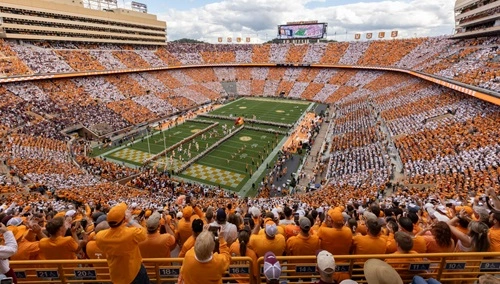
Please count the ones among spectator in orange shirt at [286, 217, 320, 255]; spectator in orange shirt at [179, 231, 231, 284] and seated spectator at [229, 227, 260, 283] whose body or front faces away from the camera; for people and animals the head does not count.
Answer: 3

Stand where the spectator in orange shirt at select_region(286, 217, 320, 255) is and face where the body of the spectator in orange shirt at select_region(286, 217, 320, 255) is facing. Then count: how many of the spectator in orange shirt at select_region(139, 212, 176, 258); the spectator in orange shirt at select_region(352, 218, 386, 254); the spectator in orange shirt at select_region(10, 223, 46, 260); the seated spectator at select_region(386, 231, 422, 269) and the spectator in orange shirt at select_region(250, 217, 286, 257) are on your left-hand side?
3

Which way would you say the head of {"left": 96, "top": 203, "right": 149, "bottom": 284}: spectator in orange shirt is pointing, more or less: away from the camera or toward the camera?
away from the camera

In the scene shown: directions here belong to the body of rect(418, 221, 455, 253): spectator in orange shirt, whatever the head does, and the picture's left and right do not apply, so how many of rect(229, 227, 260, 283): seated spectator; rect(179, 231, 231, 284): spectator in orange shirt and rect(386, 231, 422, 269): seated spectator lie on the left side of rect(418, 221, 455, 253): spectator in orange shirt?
3

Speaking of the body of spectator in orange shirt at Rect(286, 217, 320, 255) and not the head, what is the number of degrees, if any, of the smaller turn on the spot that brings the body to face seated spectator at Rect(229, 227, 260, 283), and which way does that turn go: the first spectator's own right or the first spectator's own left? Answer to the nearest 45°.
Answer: approximately 90° to the first spectator's own left

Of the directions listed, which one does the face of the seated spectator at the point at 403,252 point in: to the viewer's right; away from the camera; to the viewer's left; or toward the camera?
away from the camera

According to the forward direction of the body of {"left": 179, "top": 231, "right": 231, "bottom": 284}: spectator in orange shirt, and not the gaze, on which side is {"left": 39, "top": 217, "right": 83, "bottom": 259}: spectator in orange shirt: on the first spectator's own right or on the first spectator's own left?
on the first spectator's own left

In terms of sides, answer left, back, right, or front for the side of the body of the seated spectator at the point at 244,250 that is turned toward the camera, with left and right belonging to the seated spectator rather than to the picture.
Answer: back

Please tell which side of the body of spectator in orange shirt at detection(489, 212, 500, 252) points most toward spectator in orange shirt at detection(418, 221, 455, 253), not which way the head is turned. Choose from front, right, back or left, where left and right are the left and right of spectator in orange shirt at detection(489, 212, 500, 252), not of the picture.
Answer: left

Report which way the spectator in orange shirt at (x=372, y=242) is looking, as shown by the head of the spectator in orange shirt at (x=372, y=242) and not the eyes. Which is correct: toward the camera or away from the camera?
away from the camera

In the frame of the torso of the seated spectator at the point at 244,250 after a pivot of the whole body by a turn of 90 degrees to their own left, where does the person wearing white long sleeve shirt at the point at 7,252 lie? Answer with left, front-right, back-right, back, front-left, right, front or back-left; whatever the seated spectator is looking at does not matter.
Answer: front

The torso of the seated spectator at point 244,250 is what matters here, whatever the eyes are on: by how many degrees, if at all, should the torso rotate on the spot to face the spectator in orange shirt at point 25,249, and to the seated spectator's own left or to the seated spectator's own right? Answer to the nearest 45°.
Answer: approximately 90° to the seated spectator's own left

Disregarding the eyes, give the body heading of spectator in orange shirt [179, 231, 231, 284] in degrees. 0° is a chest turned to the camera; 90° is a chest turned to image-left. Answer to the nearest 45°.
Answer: approximately 180°

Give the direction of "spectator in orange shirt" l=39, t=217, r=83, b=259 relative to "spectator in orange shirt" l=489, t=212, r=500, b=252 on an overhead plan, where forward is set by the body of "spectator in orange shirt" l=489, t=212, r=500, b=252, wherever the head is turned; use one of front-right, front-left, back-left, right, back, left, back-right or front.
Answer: left

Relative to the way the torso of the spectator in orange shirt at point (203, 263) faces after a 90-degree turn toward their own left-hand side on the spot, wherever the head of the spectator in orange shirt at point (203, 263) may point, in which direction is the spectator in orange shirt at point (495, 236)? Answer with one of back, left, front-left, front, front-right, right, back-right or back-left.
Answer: back

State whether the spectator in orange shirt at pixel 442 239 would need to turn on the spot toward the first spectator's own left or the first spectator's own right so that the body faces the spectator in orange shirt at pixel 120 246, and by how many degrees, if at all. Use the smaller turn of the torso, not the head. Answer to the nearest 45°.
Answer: approximately 90° to the first spectator's own left

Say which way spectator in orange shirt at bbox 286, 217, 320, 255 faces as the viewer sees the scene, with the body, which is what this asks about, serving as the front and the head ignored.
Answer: away from the camera
